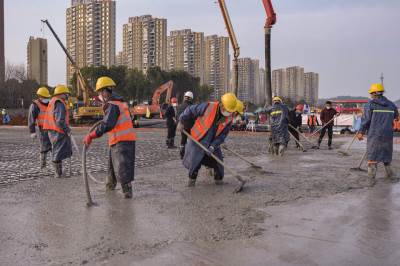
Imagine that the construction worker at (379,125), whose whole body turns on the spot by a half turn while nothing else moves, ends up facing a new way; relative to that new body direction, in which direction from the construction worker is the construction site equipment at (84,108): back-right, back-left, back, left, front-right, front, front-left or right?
back-right

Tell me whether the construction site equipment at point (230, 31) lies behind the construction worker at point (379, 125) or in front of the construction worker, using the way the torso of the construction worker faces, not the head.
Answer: in front

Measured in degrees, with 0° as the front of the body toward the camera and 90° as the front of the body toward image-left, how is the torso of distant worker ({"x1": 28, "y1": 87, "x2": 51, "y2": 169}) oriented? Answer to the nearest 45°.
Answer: approximately 315°

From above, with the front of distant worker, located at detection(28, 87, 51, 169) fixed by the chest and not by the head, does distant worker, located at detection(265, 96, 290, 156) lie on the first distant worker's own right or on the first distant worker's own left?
on the first distant worker's own left

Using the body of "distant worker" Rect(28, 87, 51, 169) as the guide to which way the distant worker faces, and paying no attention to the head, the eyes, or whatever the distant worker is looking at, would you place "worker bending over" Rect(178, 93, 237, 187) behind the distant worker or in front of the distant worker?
in front

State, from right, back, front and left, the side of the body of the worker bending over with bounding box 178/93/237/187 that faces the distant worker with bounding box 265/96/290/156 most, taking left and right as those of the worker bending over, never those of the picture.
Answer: left

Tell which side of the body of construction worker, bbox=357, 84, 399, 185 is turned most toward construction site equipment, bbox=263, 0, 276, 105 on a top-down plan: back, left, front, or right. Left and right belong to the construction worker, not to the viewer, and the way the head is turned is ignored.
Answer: front

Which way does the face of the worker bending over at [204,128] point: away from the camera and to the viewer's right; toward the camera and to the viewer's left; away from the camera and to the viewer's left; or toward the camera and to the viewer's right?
toward the camera and to the viewer's right

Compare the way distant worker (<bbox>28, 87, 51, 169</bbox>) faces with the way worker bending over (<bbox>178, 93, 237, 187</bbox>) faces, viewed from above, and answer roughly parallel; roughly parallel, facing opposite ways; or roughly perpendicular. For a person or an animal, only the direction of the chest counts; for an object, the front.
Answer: roughly parallel

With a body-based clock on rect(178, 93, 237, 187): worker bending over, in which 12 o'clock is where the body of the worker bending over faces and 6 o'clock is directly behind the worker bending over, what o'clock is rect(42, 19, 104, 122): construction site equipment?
The construction site equipment is roughly at 7 o'clock from the worker bending over.

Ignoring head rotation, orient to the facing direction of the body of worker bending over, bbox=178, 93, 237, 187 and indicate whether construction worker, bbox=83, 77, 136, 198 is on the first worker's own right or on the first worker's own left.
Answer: on the first worker's own right
